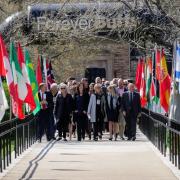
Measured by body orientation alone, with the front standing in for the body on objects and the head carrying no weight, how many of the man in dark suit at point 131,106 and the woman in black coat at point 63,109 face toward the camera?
2

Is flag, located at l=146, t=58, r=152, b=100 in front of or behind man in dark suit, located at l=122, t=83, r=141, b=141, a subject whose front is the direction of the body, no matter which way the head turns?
behind

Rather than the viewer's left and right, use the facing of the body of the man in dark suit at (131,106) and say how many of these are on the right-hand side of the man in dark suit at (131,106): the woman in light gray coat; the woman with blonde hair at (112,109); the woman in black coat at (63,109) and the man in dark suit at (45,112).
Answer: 4

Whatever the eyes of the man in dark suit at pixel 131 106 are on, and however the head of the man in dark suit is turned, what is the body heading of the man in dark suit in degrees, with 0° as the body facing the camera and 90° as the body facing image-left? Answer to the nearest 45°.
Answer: approximately 0°

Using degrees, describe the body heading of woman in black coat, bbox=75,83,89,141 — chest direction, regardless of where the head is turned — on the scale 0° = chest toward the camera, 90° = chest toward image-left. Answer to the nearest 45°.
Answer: approximately 0°

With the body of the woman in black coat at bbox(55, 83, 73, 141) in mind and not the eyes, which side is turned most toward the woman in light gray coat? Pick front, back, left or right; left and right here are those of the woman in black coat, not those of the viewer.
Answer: left

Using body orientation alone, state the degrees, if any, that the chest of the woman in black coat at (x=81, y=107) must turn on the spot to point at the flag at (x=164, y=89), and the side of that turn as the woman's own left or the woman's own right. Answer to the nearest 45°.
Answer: approximately 45° to the woman's own left

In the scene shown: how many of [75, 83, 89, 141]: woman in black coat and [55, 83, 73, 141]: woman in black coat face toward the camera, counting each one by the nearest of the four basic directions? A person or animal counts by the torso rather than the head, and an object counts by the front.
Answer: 2
